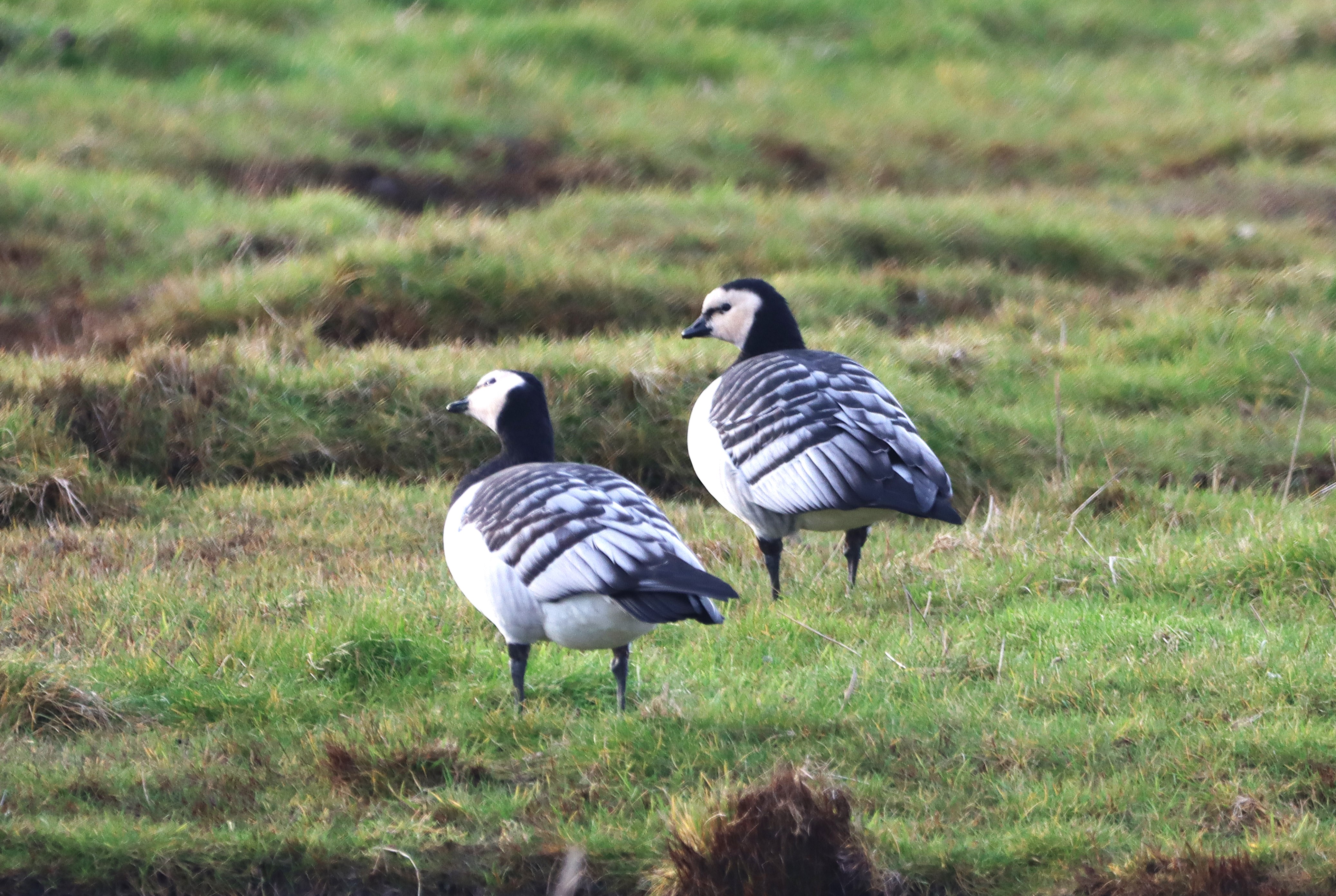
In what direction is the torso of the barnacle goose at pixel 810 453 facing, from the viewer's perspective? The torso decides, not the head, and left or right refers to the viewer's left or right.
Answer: facing away from the viewer and to the left of the viewer

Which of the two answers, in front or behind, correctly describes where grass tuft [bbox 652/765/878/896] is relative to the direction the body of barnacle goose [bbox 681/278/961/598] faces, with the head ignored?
behind

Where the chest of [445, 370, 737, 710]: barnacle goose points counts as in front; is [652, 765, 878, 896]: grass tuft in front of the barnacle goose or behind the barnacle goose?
behind

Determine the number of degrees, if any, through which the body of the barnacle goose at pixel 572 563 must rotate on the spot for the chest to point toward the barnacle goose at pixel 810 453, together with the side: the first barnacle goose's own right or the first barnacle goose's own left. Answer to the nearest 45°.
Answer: approximately 90° to the first barnacle goose's own right

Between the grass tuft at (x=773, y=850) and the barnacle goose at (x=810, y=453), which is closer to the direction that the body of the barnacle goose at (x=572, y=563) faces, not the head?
the barnacle goose

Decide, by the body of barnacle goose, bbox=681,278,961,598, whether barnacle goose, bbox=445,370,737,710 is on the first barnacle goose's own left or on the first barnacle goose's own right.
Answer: on the first barnacle goose's own left

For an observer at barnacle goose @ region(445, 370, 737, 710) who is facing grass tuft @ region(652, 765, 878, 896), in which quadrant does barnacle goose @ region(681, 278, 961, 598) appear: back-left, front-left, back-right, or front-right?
back-left

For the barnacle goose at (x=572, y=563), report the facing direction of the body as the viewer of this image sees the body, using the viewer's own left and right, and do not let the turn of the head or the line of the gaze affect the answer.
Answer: facing away from the viewer and to the left of the viewer
